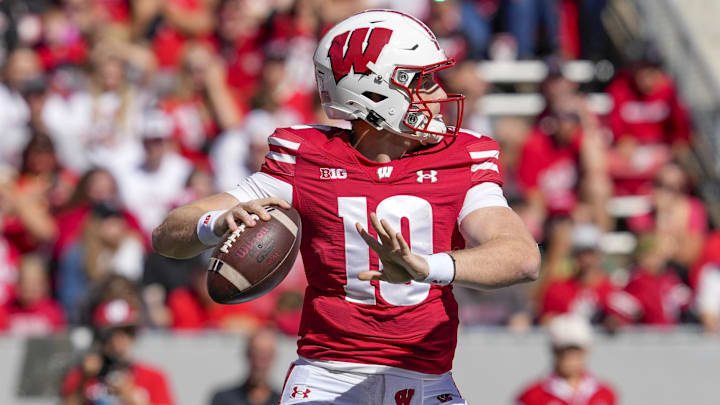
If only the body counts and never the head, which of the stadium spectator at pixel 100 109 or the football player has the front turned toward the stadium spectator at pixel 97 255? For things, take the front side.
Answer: the stadium spectator at pixel 100 109

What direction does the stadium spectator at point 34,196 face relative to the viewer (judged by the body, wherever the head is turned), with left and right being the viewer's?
facing the viewer

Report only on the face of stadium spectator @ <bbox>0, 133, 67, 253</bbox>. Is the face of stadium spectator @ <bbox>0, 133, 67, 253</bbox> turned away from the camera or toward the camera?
toward the camera

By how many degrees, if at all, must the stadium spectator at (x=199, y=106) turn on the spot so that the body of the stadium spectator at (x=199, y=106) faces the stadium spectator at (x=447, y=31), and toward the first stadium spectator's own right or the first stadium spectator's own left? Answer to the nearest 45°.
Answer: approximately 90° to the first stadium spectator's own left

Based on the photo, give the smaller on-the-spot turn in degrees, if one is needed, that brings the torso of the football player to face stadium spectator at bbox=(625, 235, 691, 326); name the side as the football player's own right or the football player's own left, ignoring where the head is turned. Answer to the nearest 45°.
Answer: approximately 135° to the football player's own left

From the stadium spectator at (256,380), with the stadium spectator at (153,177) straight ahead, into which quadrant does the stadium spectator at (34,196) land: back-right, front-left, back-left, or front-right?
front-left

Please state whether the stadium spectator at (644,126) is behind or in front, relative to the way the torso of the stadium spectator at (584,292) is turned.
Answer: behind

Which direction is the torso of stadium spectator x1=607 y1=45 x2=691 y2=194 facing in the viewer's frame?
toward the camera

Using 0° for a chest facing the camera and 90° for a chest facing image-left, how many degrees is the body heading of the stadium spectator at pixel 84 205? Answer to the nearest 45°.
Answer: approximately 0°

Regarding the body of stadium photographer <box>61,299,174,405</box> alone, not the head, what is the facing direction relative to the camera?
toward the camera

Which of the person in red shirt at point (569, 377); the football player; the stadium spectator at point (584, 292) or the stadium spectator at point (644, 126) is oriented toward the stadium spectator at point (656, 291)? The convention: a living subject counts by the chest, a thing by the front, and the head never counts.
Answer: the stadium spectator at point (644, 126)

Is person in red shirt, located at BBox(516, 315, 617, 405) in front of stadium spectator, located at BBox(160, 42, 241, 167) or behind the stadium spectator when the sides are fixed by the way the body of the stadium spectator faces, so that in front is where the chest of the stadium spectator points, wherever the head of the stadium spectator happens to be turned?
in front
